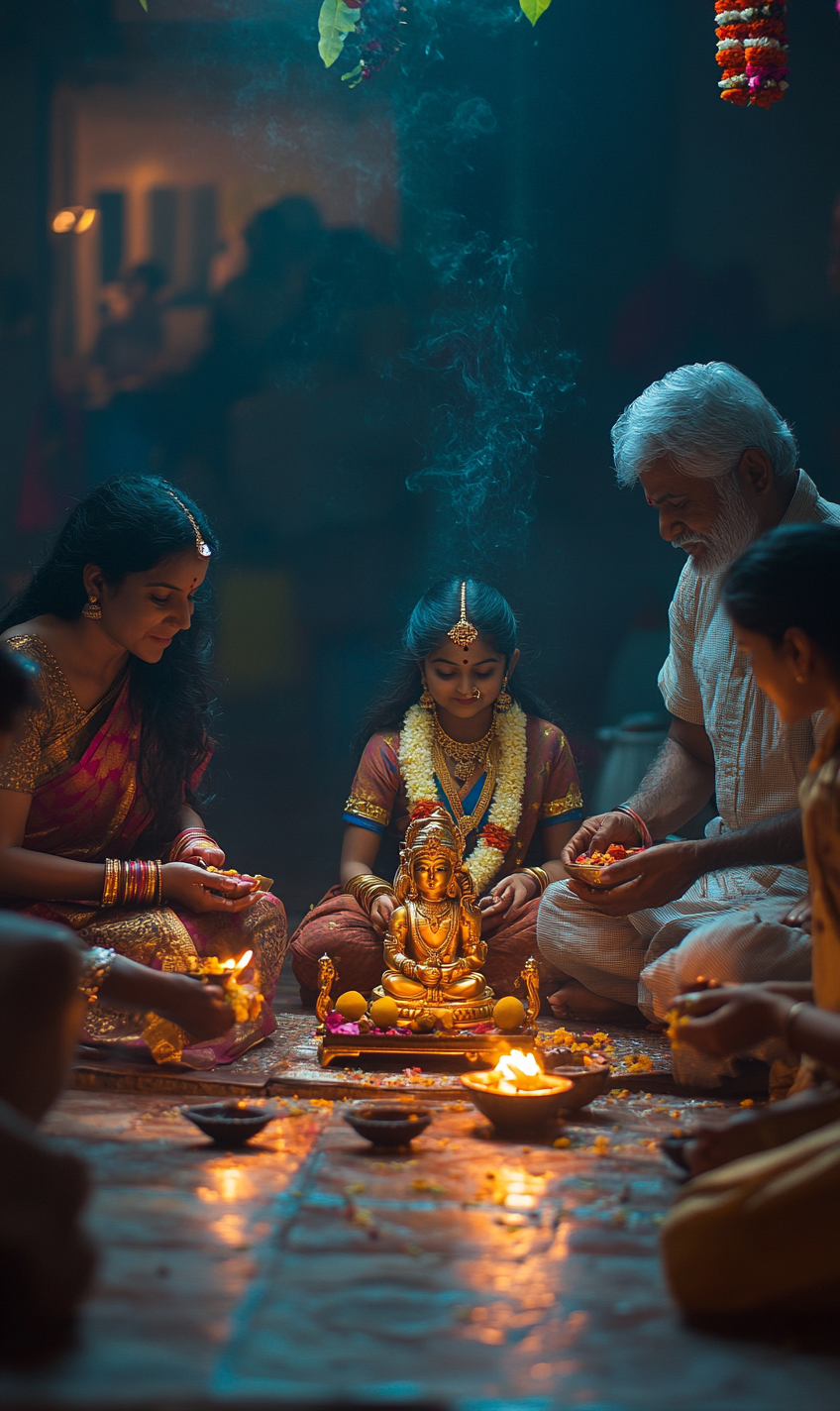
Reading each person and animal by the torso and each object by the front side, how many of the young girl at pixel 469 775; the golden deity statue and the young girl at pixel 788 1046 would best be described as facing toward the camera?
2

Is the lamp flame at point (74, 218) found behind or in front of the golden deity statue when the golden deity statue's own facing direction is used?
behind

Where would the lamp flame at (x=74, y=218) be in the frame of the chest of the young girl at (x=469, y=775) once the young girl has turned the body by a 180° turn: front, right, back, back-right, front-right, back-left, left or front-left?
front-left

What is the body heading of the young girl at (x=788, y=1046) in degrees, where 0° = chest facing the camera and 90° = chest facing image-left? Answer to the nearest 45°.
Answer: approximately 90°

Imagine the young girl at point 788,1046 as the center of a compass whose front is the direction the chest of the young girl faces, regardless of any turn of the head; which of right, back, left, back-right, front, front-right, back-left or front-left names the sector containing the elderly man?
right

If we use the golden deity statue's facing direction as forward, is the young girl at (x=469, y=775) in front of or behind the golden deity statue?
behind

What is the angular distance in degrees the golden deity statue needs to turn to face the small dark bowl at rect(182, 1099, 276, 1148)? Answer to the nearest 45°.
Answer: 0° — it already faces it

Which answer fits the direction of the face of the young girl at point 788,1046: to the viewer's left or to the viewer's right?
to the viewer's left

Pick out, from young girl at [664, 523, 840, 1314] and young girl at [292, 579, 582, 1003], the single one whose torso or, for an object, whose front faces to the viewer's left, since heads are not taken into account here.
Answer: young girl at [664, 523, 840, 1314]

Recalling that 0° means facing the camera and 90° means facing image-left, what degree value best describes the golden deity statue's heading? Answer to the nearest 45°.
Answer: approximately 0°

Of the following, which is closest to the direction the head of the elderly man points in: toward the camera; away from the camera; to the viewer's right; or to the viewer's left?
to the viewer's left

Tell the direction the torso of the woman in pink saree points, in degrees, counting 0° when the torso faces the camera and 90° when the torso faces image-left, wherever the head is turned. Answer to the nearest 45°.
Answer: approximately 315°
